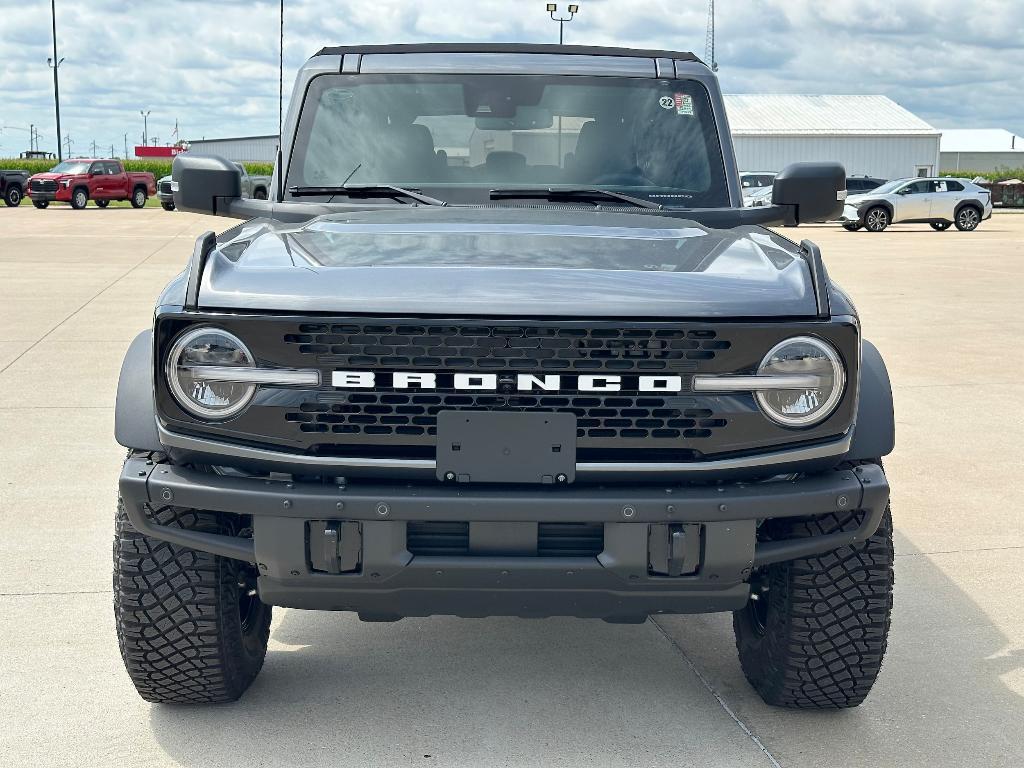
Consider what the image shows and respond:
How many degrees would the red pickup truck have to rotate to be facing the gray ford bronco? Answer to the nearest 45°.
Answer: approximately 45° to its left

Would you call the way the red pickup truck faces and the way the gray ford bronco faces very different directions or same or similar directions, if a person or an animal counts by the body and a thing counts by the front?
same or similar directions

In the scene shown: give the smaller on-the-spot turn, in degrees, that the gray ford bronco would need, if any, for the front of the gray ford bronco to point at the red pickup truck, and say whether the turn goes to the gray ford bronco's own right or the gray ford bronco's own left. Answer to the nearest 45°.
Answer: approximately 180°

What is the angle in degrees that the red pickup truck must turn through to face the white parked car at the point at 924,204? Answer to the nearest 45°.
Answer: approximately 90° to its left

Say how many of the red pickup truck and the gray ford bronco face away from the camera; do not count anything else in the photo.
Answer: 0

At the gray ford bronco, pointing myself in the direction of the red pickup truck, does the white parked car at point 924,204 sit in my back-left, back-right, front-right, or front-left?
front-right

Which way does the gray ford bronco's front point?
toward the camera

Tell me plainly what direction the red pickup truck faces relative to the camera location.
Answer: facing the viewer and to the left of the viewer

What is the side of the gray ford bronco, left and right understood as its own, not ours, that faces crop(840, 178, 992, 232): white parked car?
back

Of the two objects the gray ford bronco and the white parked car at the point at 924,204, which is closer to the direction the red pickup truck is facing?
the gray ford bronco

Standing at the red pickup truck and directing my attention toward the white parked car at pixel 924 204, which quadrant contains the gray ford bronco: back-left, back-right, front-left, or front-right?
front-right
